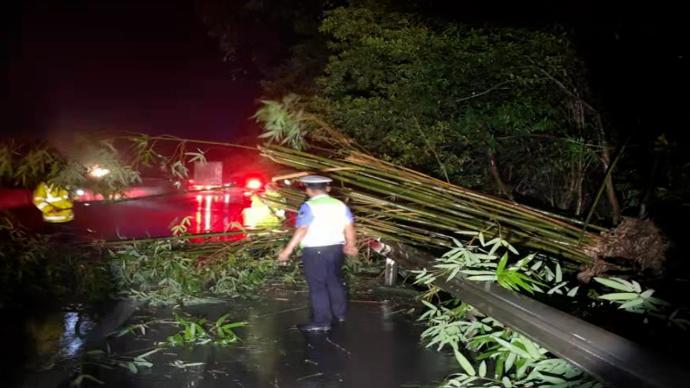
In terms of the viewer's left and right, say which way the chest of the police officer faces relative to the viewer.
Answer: facing away from the viewer and to the left of the viewer

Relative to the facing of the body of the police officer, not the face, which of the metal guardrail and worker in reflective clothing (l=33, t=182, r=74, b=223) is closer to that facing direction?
the worker in reflective clothing

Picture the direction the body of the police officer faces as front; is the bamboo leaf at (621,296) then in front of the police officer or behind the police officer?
behind

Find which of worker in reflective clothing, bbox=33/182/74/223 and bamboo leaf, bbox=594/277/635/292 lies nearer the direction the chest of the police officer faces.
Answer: the worker in reflective clothing

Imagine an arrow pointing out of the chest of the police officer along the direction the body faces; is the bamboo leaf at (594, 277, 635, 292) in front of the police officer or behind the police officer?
behind
